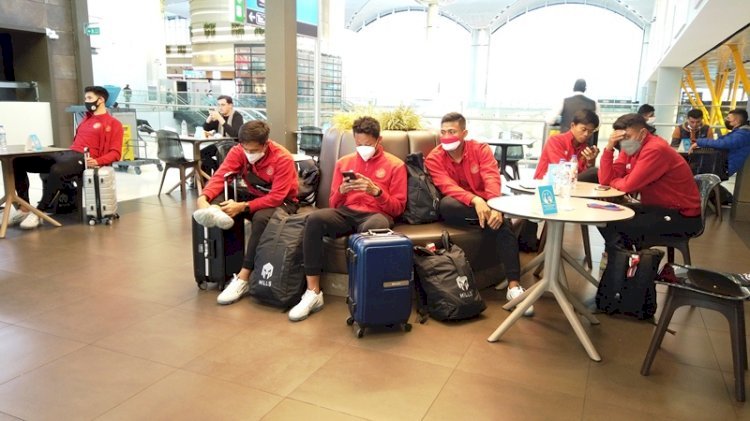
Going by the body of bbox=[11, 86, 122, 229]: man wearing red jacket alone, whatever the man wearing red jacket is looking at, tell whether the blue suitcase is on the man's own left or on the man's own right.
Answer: on the man's own left

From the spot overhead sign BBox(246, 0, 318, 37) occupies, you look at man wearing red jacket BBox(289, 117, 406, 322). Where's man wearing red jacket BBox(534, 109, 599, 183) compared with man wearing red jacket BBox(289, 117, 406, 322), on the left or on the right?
left

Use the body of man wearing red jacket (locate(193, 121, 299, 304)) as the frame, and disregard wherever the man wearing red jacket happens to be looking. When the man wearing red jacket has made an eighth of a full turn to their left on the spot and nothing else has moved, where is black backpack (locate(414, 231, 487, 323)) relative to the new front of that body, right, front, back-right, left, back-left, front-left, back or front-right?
front-left

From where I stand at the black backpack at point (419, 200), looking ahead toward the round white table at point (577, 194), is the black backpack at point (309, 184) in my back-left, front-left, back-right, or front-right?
back-left

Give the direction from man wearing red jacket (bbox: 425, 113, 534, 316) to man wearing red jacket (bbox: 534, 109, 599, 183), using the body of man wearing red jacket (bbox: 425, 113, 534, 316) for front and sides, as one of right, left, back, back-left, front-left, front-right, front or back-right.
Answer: left

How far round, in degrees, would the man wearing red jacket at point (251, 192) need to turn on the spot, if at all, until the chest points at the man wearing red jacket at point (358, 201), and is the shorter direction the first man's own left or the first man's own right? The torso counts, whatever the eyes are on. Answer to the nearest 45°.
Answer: approximately 90° to the first man's own left

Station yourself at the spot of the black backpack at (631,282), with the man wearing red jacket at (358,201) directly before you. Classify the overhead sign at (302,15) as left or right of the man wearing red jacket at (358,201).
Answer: right

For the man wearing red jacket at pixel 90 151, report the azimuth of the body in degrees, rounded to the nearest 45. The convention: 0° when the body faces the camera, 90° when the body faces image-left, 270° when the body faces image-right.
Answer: approximately 45°

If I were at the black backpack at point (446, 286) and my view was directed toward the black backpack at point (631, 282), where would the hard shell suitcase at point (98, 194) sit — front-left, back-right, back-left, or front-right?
back-left

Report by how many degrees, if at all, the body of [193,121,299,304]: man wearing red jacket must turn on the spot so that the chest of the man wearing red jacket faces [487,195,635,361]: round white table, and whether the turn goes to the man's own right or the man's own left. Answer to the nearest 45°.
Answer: approximately 90° to the man's own left

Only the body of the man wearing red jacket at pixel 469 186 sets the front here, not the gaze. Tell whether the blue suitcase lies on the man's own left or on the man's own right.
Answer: on the man's own right

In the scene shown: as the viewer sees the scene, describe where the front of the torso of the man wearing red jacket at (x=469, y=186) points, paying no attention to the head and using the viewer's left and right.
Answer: facing the viewer and to the right of the viewer

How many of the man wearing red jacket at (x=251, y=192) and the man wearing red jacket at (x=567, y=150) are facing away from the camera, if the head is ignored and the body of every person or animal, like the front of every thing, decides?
0
